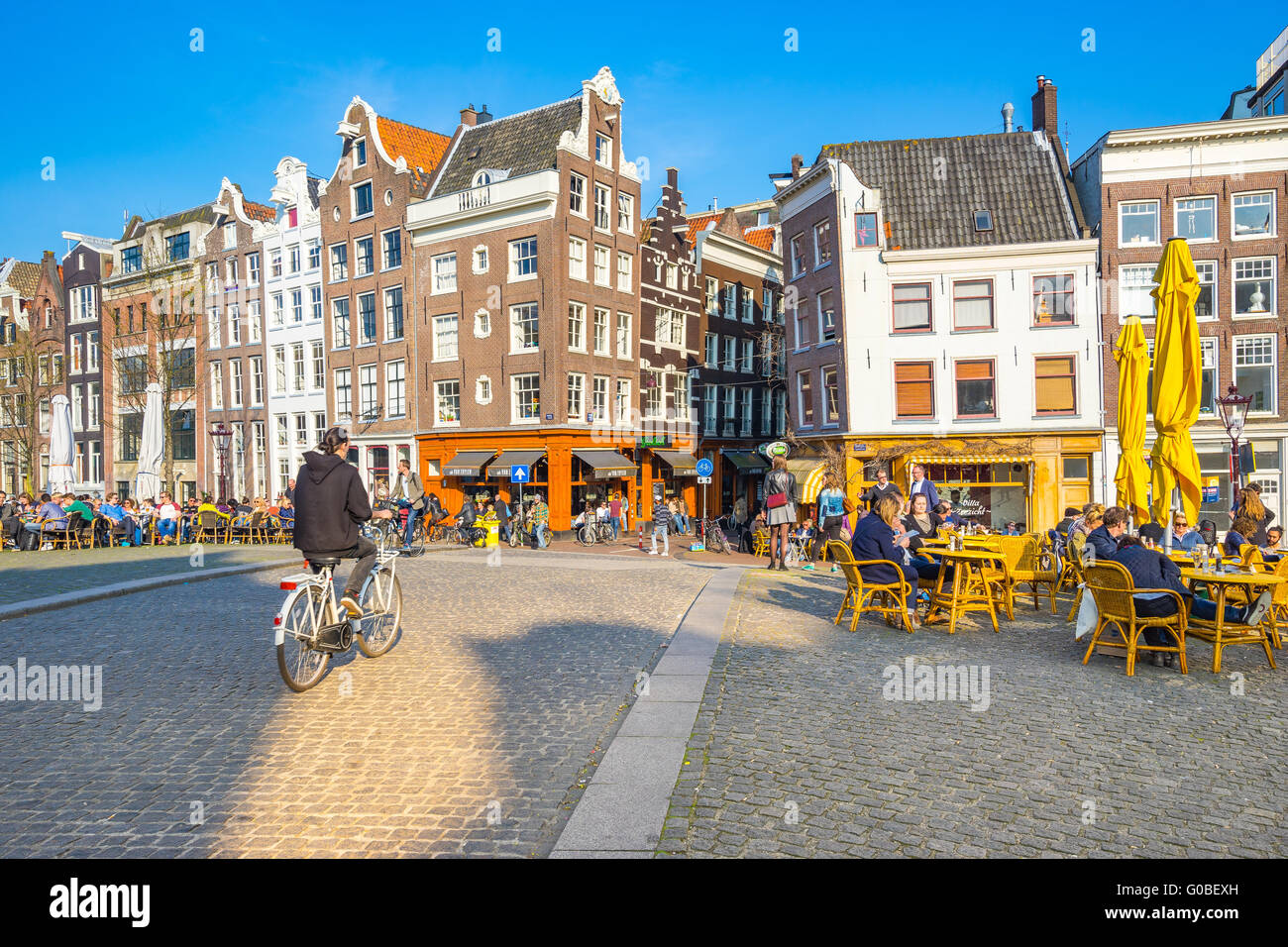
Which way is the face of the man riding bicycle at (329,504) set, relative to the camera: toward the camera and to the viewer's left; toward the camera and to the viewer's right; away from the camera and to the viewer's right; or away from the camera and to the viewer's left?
away from the camera and to the viewer's right

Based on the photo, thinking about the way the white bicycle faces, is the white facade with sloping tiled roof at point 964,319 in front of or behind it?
in front

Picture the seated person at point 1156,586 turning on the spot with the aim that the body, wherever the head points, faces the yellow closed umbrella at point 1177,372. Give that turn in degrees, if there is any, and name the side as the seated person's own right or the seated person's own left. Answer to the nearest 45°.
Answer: approximately 45° to the seated person's own left

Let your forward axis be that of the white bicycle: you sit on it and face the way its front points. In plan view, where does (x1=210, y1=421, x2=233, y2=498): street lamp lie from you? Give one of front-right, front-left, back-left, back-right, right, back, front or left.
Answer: front-left

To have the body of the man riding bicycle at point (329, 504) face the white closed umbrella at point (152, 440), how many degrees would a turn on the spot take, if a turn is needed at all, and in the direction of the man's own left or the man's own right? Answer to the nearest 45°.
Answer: approximately 45° to the man's own left

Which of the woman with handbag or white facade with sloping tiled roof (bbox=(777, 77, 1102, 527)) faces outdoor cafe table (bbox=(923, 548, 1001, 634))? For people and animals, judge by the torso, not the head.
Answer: the white facade with sloping tiled roof

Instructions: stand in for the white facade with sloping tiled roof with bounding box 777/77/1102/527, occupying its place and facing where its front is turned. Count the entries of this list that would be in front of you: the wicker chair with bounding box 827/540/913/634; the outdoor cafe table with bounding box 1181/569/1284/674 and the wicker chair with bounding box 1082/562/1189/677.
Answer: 3

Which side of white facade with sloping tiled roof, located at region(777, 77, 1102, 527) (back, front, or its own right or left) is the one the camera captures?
front

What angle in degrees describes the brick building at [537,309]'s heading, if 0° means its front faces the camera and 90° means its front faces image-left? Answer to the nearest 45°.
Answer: approximately 315°

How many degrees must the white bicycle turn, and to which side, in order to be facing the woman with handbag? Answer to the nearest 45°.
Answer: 0° — it already faces them

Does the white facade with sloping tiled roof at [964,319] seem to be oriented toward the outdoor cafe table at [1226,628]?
yes
